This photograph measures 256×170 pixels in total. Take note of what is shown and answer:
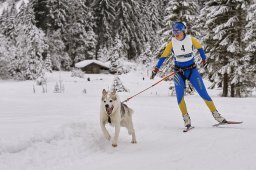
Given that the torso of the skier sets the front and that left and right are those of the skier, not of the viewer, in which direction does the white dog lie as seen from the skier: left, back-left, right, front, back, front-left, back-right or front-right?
front-right

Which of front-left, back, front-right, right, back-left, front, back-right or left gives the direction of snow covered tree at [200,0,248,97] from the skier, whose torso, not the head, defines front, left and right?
back

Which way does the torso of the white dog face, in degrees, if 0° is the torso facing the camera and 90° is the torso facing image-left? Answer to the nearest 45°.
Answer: approximately 45°

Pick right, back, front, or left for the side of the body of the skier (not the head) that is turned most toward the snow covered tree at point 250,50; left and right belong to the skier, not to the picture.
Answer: back

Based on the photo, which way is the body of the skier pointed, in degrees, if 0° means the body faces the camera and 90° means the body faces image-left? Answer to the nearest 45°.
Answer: approximately 0°

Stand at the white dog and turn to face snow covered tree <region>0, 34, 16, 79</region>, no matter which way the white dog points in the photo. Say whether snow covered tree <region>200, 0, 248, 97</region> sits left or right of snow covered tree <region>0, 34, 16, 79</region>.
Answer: right

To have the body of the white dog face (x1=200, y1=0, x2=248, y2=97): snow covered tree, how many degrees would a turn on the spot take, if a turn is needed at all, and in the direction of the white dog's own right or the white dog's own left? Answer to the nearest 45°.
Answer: approximately 180°

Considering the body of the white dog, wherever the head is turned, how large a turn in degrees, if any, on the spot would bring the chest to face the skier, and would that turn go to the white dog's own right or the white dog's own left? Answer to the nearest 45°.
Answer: approximately 180°

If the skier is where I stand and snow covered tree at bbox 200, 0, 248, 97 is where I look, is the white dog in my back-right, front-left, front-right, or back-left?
back-left
